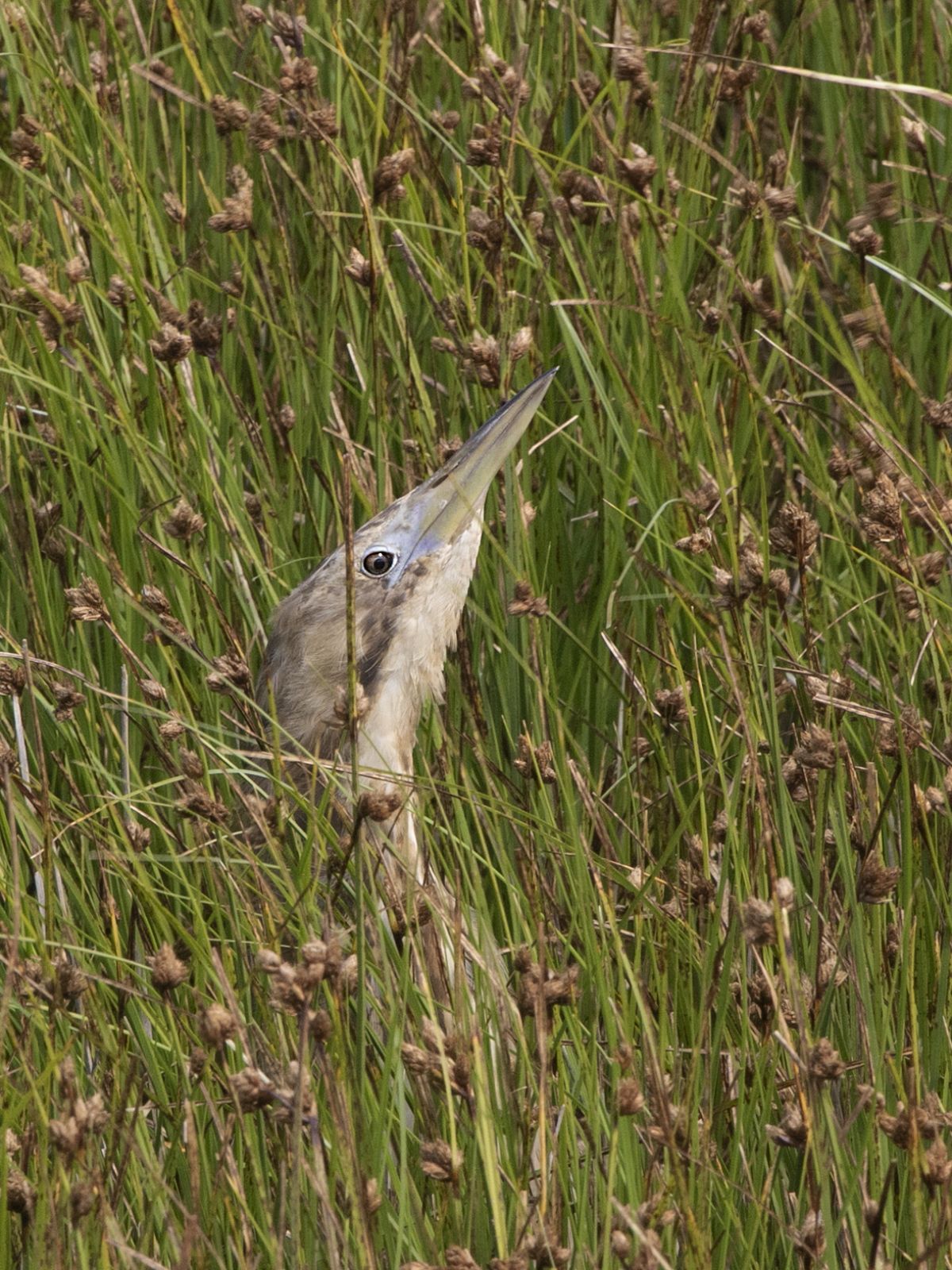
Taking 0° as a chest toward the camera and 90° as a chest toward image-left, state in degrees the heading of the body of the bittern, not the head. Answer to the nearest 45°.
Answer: approximately 270°
